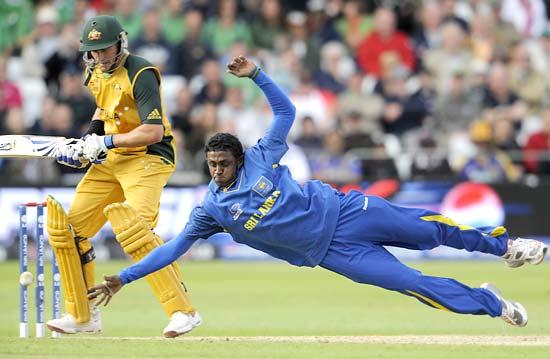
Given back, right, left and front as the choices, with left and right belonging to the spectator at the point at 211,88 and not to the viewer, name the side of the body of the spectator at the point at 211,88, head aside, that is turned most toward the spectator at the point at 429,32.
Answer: left

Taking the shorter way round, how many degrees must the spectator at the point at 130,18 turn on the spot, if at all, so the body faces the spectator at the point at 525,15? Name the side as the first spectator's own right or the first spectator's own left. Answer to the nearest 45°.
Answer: approximately 90° to the first spectator's own left

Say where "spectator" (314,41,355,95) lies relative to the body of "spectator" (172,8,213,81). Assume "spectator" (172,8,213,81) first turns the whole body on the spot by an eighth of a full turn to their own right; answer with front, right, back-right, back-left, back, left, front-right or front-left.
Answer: back-left

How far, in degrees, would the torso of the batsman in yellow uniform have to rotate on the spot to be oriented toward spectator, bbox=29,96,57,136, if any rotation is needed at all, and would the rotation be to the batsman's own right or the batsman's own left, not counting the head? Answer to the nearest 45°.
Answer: approximately 135° to the batsman's own right

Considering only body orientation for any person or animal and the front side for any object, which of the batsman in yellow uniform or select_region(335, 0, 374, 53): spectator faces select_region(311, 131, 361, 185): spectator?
select_region(335, 0, 374, 53): spectator

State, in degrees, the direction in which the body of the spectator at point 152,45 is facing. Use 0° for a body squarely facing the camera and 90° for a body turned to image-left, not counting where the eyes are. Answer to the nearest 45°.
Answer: approximately 0°

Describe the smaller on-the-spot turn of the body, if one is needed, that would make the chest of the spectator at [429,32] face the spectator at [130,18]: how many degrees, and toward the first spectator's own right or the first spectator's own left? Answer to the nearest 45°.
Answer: approximately 90° to the first spectator's own right

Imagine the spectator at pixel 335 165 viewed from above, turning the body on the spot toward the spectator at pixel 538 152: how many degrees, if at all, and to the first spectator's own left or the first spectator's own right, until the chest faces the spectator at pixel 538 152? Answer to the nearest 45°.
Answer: approximately 90° to the first spectator's own left

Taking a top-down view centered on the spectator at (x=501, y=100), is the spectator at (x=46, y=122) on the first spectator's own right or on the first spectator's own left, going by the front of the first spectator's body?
on the first spectator's own right

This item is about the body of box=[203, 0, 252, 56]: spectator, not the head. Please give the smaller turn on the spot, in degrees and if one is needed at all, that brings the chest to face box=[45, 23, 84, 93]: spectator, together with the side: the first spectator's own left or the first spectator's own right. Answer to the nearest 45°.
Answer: approximately 90° to the first spectator's own right

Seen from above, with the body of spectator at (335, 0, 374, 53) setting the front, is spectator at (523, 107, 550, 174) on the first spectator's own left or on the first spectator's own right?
on the first spectator's own left

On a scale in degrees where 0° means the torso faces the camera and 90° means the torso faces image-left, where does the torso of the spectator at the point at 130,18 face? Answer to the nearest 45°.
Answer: approximately 0°
